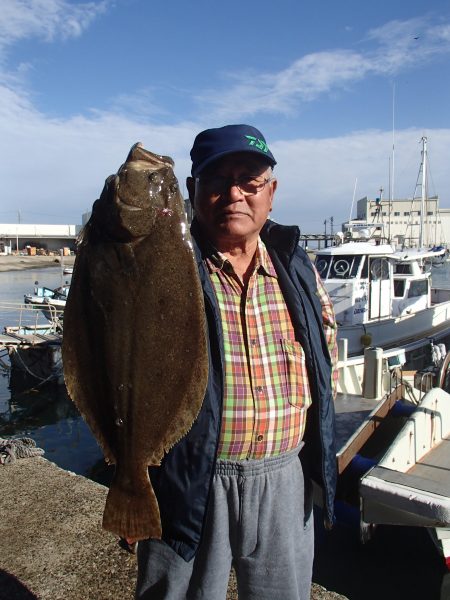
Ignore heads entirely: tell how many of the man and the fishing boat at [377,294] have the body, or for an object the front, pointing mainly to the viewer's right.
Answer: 0

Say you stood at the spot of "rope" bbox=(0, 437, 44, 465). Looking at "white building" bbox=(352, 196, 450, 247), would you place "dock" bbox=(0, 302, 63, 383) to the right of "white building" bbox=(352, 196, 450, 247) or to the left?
left

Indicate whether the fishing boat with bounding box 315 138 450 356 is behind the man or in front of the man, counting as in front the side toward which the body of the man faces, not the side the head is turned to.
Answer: behind

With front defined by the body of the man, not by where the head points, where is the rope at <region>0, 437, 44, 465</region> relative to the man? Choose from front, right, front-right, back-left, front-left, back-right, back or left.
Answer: back-right

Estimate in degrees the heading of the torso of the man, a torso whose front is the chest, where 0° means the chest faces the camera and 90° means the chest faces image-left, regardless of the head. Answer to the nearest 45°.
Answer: approximately 0°

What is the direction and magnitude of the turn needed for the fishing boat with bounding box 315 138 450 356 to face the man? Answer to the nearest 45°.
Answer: approximately 45° to its left

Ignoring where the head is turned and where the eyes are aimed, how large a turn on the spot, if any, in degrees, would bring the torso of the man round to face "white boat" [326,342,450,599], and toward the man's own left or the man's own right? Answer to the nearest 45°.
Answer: approximately 135° to the man's own left

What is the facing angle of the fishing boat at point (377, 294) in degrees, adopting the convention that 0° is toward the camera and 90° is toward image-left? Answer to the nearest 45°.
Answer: approximately 45°

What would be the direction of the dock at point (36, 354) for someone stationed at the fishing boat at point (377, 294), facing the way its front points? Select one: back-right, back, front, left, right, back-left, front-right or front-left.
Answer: front-right
